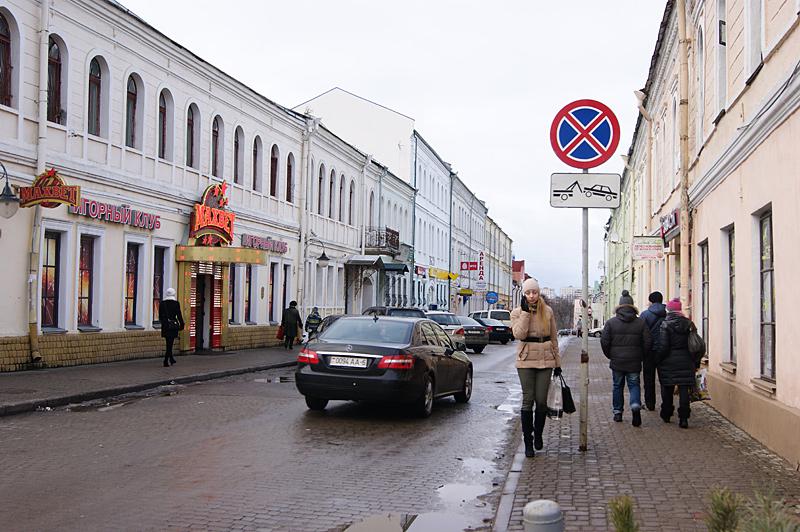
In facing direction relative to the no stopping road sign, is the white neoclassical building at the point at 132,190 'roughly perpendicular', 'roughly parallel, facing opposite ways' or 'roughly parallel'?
roughly perpendicular

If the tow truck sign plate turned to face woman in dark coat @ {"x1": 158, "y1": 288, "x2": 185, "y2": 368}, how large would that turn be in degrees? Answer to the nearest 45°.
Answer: approximately 135° to its right

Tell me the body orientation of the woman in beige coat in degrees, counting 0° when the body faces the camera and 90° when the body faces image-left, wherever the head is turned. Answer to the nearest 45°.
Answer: approximately 0°

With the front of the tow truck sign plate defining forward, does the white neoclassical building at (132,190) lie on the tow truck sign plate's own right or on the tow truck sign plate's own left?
on the tow truck sign plate's own right

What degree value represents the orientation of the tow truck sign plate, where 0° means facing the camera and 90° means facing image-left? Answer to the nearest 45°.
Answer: approximately 0°

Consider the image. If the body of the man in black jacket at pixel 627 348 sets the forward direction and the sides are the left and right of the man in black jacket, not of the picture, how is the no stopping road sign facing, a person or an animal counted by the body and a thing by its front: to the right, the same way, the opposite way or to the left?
the opposite way

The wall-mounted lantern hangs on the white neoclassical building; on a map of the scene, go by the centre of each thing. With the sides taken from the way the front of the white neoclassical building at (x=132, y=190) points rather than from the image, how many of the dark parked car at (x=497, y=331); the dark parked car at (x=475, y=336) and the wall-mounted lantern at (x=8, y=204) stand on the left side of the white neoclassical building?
2

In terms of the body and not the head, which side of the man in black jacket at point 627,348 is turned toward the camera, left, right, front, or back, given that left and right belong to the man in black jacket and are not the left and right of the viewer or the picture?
back

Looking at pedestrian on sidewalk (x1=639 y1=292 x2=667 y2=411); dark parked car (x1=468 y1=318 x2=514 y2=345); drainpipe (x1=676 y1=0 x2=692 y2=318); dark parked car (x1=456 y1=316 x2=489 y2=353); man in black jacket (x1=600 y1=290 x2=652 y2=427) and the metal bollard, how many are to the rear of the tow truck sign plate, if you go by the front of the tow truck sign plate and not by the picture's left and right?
5
